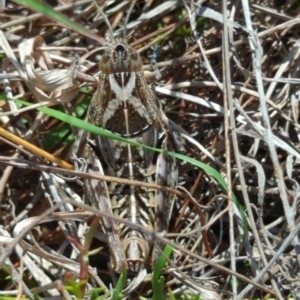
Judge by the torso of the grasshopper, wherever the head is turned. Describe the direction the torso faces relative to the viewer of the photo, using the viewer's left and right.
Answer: facing away from the viewer
